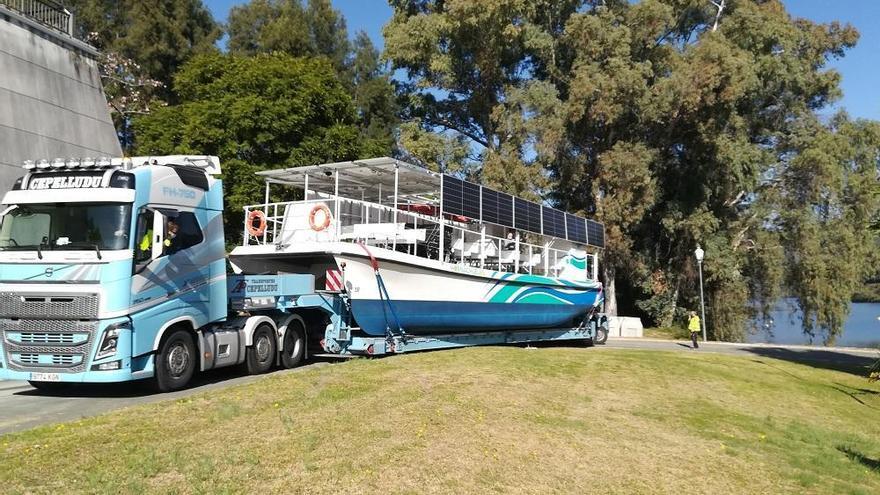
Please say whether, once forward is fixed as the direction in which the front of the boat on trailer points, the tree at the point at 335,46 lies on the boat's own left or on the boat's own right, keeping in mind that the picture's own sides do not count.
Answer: on the boat's own right

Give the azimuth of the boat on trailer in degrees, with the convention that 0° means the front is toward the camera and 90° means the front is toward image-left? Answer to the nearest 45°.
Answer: approximately 45°

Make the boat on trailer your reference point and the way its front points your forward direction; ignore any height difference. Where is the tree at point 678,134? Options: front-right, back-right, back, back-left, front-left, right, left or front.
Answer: back

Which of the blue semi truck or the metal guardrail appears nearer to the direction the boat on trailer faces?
the blue semi truck

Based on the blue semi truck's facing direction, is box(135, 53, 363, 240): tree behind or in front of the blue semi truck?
behind

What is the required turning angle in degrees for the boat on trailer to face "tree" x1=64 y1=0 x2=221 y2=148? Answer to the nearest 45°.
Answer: approximately 90° to its right

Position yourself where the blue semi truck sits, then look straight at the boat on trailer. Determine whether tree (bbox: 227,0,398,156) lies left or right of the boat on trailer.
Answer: left
